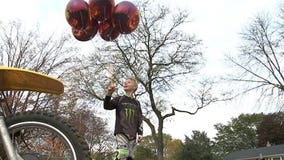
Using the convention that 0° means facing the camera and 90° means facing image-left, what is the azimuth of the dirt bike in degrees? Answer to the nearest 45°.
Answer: approximately 270°
